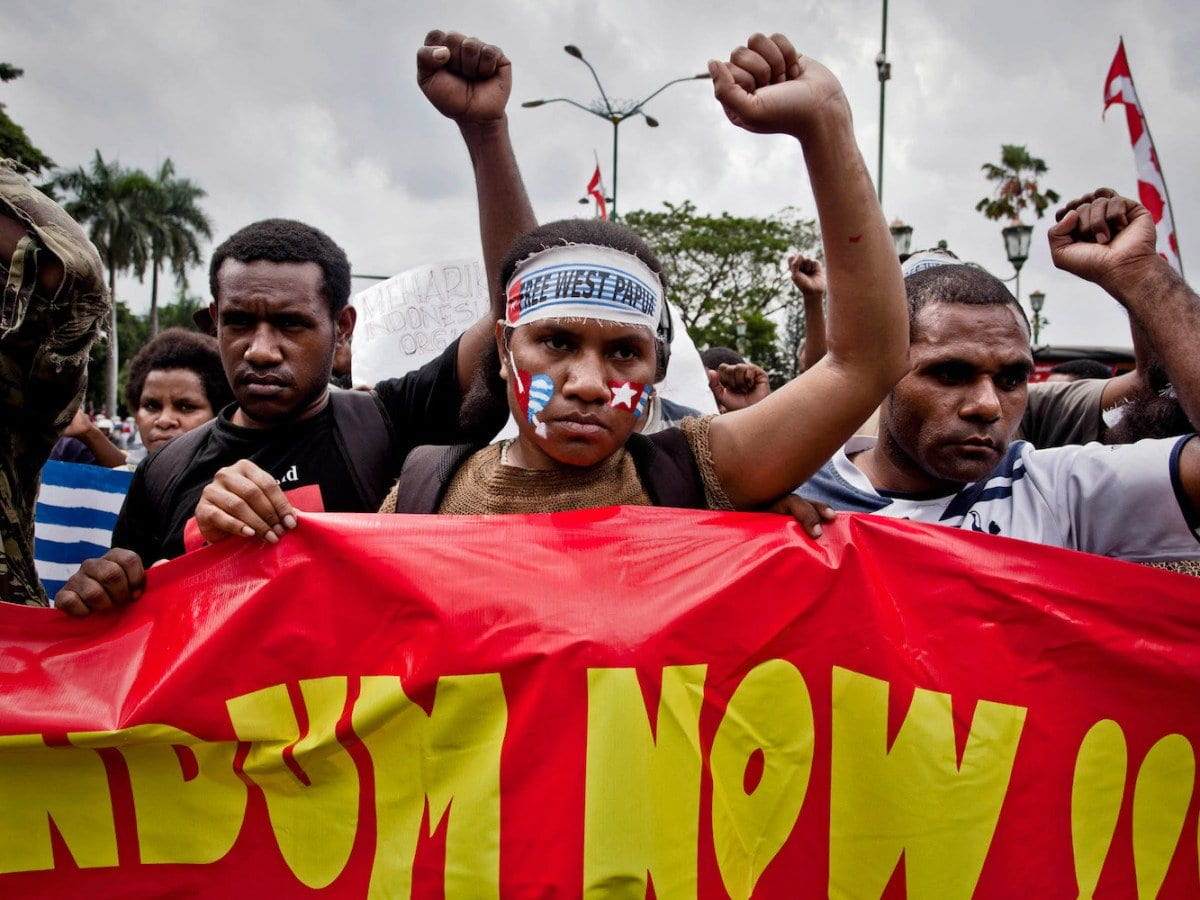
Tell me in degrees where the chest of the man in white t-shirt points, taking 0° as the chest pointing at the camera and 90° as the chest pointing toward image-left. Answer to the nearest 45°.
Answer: approximately 0°

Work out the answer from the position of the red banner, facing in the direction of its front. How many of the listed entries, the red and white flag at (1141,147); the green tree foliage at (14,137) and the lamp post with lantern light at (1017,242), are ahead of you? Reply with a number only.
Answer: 0

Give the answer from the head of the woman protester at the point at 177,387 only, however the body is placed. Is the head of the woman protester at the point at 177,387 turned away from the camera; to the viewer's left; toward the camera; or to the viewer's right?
toward the camera

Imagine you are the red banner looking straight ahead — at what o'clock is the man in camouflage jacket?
The man in camouflage jacket is roughly at 3 o'clock from the red banner.

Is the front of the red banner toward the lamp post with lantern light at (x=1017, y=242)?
no

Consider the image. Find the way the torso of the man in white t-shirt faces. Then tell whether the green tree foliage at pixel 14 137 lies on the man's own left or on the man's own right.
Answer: on the man's own right

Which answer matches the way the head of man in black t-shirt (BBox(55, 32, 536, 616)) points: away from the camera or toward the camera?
toward the camera

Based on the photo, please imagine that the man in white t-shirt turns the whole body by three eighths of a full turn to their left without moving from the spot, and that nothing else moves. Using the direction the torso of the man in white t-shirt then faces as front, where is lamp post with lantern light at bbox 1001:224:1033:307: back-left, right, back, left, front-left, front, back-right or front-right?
front-left

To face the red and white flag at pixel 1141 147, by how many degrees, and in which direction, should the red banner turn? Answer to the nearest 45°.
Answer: approximately 135° to its left

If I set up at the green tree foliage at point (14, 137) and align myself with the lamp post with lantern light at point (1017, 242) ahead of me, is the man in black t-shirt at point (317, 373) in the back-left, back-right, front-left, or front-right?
front-right

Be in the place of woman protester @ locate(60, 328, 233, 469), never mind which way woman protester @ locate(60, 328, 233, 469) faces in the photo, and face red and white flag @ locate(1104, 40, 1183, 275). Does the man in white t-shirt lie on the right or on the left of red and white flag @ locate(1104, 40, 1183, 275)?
right

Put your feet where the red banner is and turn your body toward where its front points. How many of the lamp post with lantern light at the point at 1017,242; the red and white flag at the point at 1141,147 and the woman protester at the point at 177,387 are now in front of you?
0

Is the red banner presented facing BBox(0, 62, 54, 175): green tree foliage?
no
